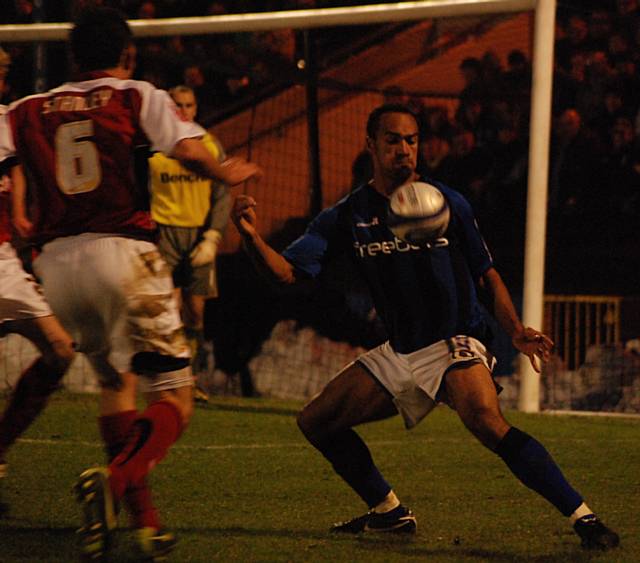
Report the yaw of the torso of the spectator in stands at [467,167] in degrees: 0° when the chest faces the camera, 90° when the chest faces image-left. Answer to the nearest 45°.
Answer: approximately 0°

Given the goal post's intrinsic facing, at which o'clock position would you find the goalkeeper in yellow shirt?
The goalkeeper in yellow shirt is roughly at 3 o'clock from the goal post.
